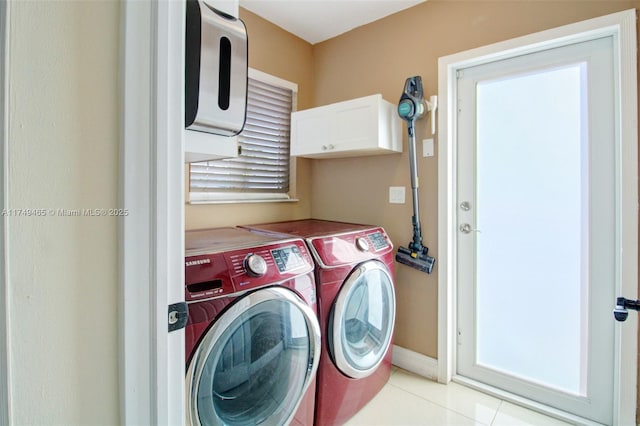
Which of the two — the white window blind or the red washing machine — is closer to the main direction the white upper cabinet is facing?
the red washing machine

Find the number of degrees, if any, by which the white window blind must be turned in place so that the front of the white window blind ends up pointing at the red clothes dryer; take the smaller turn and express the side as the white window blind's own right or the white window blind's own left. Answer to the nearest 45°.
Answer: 0° — it already faces it

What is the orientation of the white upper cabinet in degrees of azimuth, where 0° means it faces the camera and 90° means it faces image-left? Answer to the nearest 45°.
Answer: approximately 45°

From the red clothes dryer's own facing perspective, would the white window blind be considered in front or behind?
behind

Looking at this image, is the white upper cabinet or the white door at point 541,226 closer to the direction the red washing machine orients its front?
the white door

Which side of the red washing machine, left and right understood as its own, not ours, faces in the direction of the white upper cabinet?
left

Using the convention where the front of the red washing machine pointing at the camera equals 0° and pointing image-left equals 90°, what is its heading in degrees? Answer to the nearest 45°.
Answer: approximately 315°
